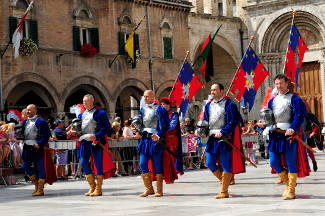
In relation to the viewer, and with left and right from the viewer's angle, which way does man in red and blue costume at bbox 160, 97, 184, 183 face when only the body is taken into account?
facing to the left of the viewer

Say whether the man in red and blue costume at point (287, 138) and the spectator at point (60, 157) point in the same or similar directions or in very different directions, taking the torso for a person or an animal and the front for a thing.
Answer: very different directions

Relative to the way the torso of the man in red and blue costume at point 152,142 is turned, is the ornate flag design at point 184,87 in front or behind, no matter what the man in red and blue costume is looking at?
behind

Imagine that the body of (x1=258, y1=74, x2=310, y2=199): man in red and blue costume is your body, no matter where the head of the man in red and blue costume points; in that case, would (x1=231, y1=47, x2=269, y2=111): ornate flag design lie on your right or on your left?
on your right

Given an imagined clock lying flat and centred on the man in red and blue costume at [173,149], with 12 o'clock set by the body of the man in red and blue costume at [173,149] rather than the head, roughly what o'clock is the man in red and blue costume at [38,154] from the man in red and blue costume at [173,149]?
the man in red and blue costume at [38,154] is roughly at 12 o'clock from the man in red and blue costume at [173,149].

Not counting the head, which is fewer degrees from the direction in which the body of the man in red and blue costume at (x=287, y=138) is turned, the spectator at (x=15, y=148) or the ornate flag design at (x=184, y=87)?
the spectator
